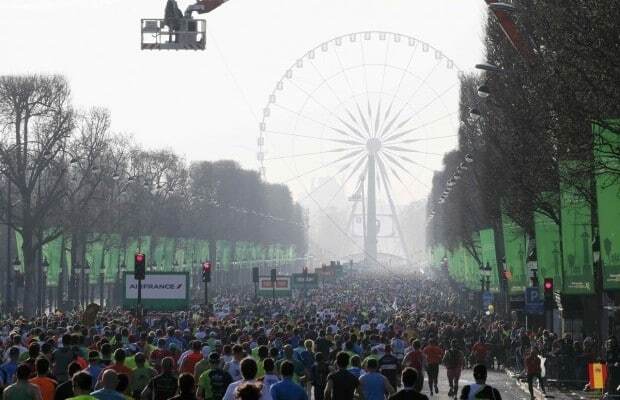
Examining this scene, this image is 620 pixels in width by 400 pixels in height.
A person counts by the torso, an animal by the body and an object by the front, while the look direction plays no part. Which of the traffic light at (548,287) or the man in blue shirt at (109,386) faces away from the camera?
the man in blue shirt

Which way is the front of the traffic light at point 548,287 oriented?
toward the camera

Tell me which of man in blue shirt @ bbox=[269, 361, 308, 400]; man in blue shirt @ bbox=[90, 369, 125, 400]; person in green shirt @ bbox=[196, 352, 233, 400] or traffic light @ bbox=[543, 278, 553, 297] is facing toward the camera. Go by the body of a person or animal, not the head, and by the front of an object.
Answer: the traffic light

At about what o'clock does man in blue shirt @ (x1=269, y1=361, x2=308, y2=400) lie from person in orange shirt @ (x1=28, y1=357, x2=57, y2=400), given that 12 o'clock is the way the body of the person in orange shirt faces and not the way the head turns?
The man in blue shirt is roughly at 4 o'clock from the person in orange shirt.

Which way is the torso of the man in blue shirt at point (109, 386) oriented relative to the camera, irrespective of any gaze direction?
away from the camera

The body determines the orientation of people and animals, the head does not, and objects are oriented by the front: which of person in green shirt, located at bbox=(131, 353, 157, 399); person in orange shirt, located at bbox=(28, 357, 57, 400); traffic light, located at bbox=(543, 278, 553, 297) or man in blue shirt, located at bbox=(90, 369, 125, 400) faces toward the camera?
the traffic light

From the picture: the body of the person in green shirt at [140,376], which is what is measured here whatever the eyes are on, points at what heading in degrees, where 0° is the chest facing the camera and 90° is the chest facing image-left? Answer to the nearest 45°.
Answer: approximately 180°

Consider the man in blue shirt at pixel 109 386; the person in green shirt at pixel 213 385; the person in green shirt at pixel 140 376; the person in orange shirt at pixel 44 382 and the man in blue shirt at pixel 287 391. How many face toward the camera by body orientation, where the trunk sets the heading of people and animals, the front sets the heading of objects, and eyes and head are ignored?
0

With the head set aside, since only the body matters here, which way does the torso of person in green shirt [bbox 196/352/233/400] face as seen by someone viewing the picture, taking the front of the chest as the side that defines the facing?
away from the camera

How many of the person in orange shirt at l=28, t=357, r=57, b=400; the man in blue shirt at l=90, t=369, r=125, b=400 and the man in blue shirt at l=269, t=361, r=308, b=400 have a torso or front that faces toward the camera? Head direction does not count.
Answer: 0

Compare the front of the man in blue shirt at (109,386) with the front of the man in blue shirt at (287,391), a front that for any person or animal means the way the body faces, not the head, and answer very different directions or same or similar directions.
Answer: same or similar directions

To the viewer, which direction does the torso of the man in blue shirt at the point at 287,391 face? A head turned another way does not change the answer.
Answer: away from the camera

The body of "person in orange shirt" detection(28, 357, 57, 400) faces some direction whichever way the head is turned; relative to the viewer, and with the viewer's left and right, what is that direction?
facing away from the viewer

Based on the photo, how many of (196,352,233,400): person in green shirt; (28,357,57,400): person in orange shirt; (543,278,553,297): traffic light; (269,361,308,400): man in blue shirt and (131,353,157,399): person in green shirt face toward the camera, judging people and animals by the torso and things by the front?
1

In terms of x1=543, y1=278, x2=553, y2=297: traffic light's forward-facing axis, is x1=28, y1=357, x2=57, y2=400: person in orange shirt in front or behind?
in front

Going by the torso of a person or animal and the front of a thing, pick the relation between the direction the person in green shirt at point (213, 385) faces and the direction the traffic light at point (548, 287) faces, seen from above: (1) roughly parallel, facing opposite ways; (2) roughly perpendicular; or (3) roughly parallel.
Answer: roughly parallel, facing opposite ways
